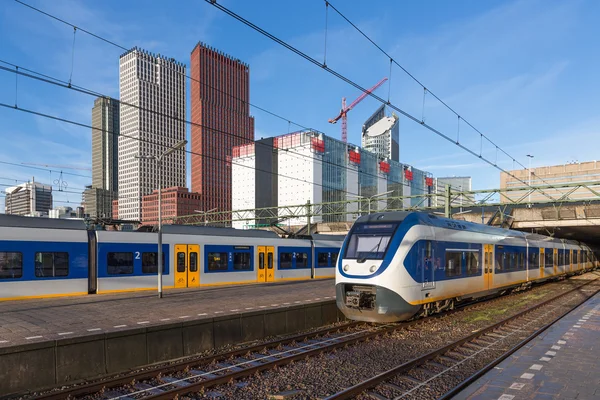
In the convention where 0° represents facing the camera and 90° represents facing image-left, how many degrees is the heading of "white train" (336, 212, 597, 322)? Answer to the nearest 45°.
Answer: approximately 45°

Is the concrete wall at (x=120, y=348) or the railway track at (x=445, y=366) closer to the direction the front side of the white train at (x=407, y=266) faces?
the concrete wall

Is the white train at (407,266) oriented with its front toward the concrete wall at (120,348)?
yes
